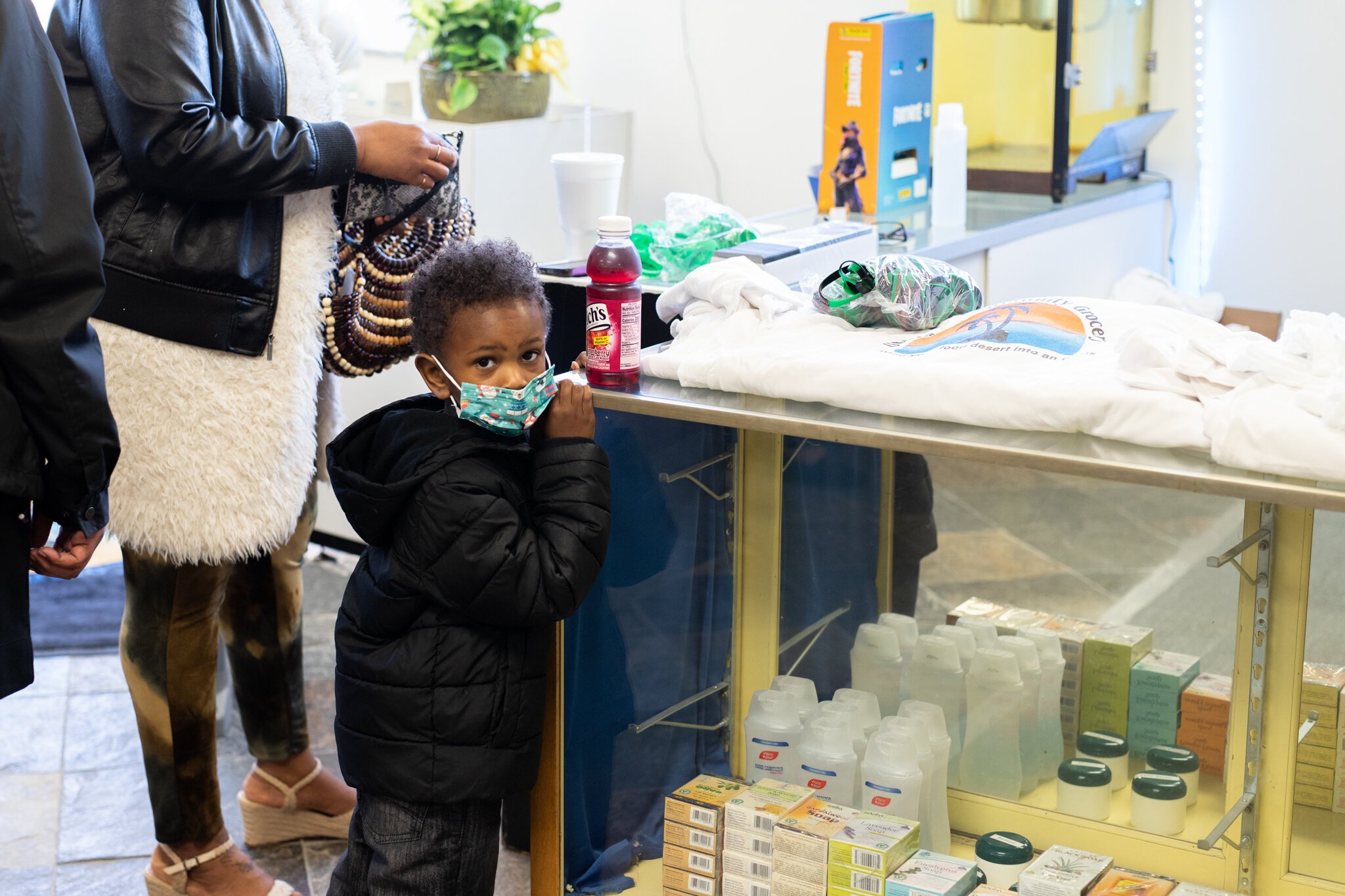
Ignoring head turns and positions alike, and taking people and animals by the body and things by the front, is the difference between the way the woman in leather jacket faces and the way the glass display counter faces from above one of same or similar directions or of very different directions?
very different directions

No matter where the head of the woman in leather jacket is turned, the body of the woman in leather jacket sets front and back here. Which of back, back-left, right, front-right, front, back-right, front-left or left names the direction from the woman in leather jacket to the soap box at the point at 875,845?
front-right

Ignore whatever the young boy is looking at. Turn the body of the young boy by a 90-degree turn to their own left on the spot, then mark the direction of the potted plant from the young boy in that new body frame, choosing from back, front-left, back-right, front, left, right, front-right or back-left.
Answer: front

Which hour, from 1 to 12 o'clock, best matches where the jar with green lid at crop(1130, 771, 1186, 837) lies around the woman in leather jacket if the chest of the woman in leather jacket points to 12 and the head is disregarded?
The jar with green lid is roughly at 1 o'clock from the woman in leather jacket.

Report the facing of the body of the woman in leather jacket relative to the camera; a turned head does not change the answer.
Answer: to the viewer's right

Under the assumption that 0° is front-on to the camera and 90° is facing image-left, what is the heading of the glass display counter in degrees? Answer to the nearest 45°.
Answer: approximately 45°

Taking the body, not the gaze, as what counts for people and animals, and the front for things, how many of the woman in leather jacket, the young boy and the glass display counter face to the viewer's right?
2

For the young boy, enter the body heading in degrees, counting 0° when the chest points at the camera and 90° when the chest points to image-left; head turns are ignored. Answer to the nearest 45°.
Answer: approximately 270°

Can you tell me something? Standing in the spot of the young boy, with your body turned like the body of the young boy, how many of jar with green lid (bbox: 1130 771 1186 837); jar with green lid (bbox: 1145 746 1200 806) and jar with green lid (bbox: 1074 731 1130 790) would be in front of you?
3
